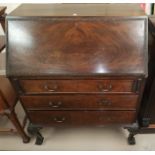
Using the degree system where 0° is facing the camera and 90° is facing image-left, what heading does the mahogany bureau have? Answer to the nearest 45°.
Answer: approximately 0°
